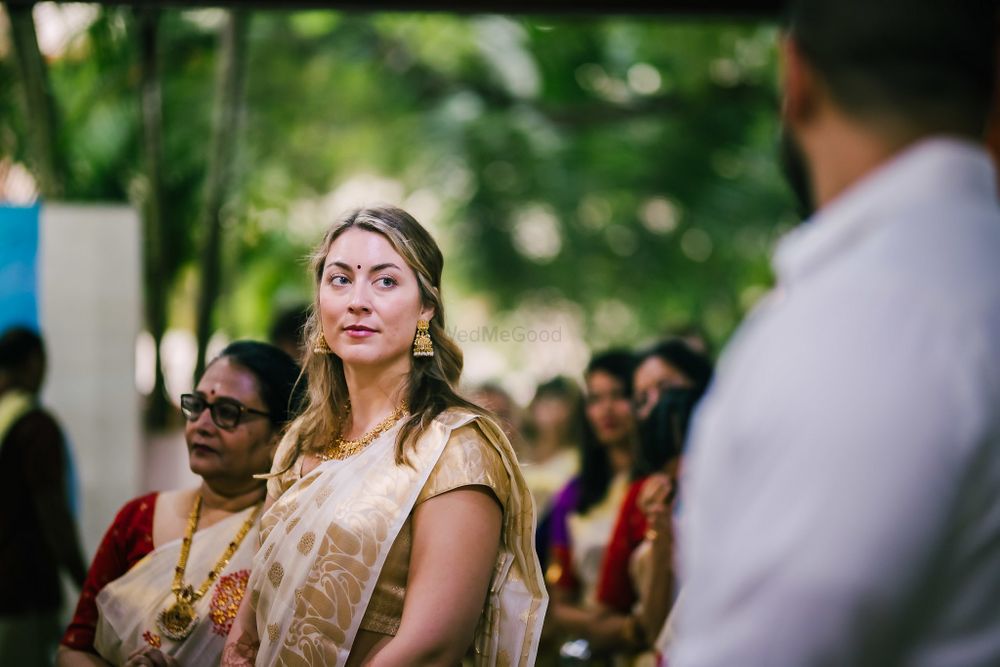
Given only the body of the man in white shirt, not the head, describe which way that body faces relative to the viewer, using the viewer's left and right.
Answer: facing away from the viewer and to the left of the viewer

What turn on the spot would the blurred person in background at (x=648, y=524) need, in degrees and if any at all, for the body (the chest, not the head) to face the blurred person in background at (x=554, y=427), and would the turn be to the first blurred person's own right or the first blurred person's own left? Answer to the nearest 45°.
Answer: approximately 135° to the first blurred person's own right

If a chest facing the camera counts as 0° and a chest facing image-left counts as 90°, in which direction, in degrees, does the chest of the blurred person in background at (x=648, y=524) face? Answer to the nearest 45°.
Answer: approximately 45°

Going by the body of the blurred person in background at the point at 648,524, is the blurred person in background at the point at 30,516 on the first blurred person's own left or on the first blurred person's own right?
on the first blurred person's own right

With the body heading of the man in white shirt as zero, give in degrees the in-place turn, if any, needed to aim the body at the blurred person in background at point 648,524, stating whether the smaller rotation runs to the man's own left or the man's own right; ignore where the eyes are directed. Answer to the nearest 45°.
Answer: approximately 45° to the man's own right

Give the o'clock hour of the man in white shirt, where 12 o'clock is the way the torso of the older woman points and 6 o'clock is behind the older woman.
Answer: The man in white shirt is roughly at 10 o'clock from the older woman.

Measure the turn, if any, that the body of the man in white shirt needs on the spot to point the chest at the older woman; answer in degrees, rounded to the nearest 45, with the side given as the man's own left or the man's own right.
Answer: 0° — they already face them

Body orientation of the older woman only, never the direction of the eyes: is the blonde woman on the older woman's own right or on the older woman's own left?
on the older woman's own left

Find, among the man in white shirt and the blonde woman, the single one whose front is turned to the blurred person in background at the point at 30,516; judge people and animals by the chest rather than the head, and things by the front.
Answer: the man in white shirt
